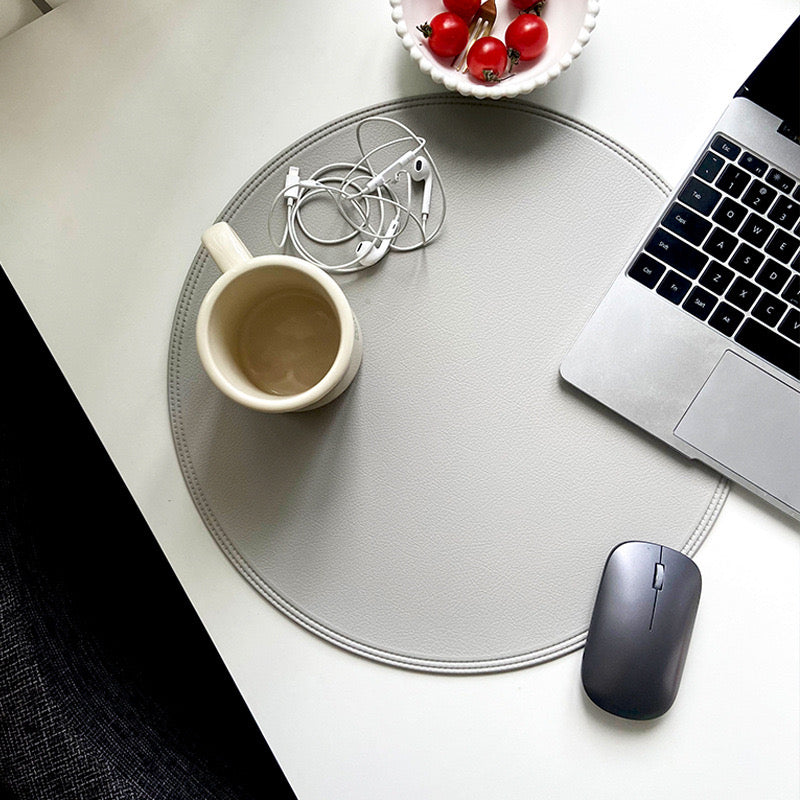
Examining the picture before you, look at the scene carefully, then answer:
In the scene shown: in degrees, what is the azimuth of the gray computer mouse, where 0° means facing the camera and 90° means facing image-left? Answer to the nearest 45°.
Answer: approximately 180°

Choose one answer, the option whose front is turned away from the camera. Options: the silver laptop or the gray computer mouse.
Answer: the gray computer mouse

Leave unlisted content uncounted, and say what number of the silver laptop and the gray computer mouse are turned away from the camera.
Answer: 1
